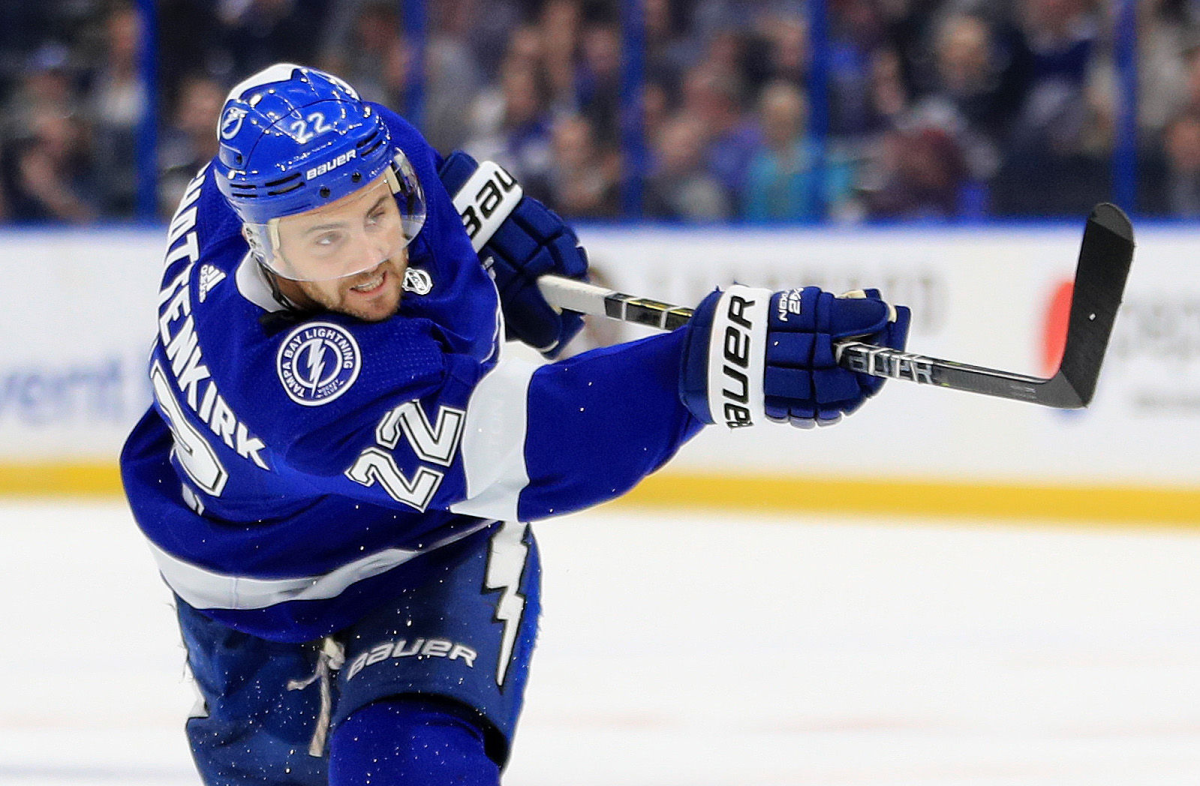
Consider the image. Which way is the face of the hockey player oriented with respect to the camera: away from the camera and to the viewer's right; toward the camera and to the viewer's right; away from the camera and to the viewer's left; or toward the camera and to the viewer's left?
toward the camera and to the viewer's right

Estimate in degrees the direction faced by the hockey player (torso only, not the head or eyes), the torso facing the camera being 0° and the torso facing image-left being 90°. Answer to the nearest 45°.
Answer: approximately 315°

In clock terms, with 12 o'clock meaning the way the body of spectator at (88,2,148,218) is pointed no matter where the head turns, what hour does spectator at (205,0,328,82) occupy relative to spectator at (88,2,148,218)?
spectator at (205,0,328,82) is roughly at 10 o'clock from spectator at (88,2,148,218).

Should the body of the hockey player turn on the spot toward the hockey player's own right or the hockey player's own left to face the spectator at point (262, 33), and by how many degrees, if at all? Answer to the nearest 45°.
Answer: approximately 135° to the hockey player's own left

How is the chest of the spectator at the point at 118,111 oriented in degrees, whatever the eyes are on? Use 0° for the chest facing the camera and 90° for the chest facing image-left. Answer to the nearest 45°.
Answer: approximately 0°

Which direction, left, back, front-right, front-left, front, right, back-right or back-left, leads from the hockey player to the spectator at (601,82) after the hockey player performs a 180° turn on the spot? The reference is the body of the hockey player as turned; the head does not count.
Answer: front-right

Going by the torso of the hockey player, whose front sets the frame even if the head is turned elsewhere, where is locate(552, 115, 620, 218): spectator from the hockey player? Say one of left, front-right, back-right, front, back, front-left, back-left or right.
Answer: back-left

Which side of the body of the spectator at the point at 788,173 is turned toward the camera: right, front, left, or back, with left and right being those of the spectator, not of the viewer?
front

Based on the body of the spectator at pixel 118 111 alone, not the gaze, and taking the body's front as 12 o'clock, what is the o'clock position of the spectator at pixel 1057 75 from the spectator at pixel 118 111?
the spectator at pixel 1057 75 is roughly at 10 o'clock from the spectator at pixel 118 111.

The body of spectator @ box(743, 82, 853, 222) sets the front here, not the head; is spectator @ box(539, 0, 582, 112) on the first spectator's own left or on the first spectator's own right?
on the first spectator's own right

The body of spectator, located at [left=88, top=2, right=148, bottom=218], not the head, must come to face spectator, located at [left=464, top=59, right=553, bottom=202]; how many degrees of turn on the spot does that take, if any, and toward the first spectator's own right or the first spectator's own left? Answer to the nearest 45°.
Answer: approximately 45° to the first spectator's own left

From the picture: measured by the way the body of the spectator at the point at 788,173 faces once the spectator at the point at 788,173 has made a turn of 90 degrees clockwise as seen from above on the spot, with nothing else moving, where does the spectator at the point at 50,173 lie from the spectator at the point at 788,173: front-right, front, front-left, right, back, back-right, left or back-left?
front

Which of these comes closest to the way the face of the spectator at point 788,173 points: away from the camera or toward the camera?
toward the camera

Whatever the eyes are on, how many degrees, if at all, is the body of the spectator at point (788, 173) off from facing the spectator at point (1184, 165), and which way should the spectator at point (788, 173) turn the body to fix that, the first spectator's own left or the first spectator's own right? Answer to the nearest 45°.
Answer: approximately 90° to the first spectator's own left

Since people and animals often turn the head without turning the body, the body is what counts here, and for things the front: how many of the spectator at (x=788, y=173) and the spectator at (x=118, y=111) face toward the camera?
2
